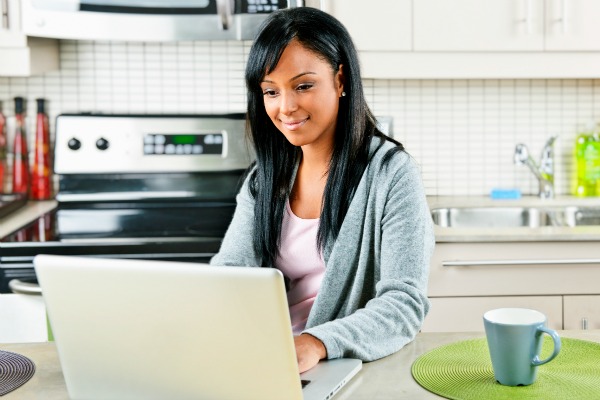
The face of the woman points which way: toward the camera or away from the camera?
toward the camera

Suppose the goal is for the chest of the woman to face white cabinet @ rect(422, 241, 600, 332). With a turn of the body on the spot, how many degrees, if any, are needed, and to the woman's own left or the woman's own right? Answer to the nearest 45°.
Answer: approximately 180°

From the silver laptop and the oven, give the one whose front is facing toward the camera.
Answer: the oven

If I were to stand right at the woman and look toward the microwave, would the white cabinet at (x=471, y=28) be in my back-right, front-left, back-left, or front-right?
front-right

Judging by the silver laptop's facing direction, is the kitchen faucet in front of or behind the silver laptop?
in front

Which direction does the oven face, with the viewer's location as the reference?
facing the viewer

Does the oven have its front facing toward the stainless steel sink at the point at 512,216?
no

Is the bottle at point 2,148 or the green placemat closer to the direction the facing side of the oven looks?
the green placemat

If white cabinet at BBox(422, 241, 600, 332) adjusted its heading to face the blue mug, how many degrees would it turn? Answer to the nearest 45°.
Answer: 0° — it already faces it

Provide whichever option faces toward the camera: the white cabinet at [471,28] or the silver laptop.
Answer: the white cabinet

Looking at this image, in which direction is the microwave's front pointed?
toward the camera

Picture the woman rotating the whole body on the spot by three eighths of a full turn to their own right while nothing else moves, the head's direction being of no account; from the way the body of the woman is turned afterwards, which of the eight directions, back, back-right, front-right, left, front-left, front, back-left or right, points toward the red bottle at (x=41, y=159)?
front-left

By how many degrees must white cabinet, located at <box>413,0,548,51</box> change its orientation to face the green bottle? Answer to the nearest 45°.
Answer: approximately 135° to its left
